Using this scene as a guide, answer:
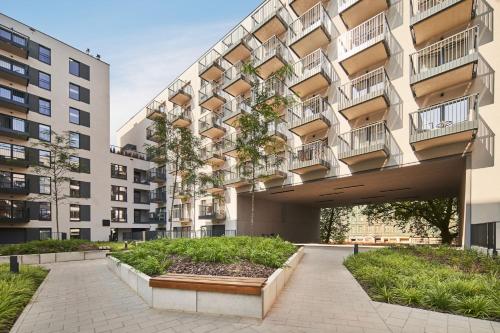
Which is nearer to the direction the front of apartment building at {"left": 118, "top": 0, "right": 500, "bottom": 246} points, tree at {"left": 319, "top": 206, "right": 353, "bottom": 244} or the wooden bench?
the wooden bench

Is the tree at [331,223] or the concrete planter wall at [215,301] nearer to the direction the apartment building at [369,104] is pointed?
the concrete planter wall

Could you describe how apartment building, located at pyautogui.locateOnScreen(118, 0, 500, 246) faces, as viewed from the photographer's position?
facing the viewer and to the left of the viewer

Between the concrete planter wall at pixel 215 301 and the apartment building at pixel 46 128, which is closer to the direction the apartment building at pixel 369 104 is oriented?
the concrete planter wall

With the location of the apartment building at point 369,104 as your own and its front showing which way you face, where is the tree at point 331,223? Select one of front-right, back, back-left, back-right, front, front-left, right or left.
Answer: back-right

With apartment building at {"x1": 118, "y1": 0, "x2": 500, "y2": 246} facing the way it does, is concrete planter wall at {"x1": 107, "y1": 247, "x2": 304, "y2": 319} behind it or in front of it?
in front
